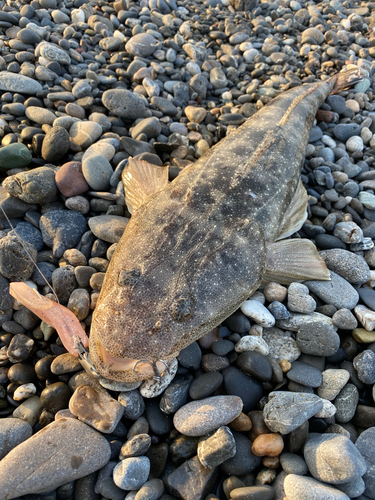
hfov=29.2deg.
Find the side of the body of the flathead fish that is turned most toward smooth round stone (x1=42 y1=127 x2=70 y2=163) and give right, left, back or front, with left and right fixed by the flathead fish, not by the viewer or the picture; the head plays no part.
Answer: right

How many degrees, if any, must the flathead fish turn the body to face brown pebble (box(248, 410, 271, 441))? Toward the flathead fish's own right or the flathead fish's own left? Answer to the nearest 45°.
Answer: approximately 45° to the flathead fish's own left

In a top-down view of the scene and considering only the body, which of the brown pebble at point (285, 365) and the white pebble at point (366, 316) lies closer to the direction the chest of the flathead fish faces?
the brown pebble

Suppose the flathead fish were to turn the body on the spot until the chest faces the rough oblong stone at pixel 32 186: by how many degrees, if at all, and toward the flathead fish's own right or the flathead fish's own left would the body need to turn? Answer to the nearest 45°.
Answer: approximately 90° to the flathead fish's own right

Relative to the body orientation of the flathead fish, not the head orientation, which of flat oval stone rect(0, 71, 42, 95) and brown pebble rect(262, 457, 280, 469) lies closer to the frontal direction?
the brown pebble

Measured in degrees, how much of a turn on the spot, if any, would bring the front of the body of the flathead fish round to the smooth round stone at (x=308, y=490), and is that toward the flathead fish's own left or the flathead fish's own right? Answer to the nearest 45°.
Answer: approximately 45° to the flathead fish's own left

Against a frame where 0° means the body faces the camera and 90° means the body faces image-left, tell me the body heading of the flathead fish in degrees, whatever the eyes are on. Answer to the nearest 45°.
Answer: approximately 45°
